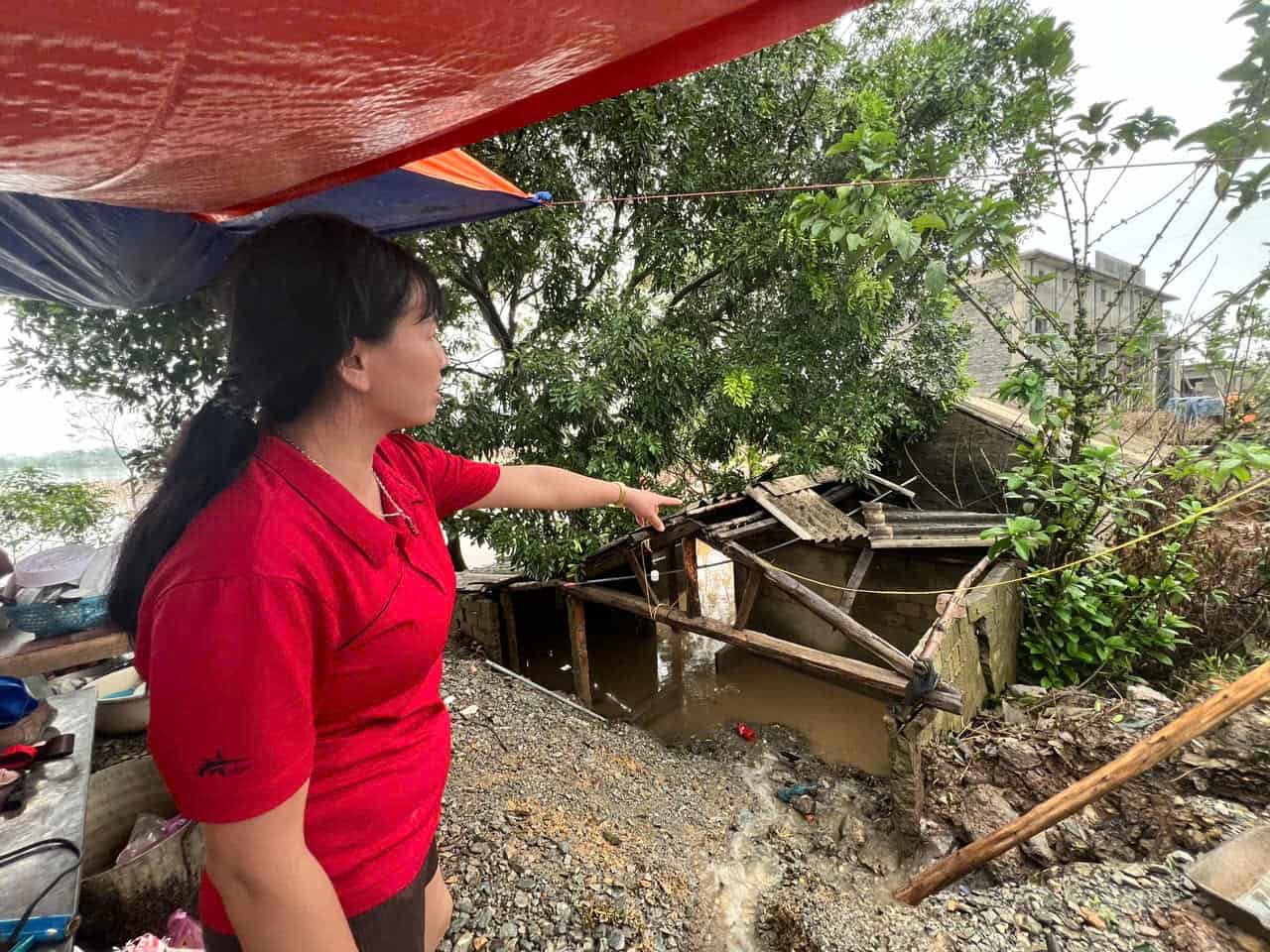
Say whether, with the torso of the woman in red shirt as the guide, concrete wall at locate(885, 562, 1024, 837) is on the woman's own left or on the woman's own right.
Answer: on the woman's own left

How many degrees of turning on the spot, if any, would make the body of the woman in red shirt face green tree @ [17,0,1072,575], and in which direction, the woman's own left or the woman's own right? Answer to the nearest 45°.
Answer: approximately 90° to the woman's own left

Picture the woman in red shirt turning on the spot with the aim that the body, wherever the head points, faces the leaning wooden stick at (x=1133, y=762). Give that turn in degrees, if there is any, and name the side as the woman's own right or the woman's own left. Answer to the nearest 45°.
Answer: approximately 45° to the woman's own left

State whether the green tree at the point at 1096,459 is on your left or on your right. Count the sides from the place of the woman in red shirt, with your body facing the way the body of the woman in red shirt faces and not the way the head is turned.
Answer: on your left

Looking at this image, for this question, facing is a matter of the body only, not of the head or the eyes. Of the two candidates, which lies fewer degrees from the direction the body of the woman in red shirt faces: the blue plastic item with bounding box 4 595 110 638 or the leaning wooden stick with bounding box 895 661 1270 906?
the leaning wooden stick

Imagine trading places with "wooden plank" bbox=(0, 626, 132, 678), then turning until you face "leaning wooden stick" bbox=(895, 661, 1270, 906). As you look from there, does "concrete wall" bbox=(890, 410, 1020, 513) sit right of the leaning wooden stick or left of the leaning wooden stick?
left

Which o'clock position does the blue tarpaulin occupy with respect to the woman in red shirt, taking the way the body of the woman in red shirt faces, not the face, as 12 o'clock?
The blue tarpaulin is roughly at 7 o'clock from the woman in red shirt.

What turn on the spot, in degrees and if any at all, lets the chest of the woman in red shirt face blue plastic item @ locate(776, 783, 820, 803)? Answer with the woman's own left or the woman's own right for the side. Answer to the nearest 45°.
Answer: approximately 90° to the woman's own left

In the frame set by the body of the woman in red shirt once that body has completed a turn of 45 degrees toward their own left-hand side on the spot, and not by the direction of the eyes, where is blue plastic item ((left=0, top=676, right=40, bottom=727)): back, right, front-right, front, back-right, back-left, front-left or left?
back-left

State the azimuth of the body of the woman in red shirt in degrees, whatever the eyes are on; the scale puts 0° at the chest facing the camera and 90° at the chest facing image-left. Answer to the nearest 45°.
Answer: approximately 315°

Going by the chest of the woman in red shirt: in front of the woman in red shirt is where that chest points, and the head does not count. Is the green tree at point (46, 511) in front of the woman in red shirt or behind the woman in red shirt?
behind

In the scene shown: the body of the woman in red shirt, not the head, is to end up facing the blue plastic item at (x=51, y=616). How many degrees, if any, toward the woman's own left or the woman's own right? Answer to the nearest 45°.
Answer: approximately 180°
